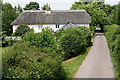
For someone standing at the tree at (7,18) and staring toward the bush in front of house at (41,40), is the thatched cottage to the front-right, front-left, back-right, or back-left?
front-left

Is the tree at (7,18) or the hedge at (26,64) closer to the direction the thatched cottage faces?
the hedge

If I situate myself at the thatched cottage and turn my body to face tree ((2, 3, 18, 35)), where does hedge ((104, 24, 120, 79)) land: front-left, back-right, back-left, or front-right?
back-left

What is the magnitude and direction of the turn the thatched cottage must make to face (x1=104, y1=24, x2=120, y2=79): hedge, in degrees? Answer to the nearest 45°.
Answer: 0° — it already faces it

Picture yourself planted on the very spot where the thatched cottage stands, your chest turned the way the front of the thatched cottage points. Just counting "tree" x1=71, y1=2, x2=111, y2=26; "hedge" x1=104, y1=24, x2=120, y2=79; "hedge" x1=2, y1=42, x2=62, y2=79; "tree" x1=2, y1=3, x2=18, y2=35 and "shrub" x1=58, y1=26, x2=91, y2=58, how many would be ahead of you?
3

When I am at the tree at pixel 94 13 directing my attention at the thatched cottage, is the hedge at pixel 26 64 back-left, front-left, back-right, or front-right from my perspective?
front-left

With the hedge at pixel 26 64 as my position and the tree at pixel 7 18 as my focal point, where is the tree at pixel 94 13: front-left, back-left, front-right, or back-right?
front-right

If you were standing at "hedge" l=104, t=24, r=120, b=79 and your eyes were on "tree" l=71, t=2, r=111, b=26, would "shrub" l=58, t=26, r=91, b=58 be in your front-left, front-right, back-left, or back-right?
front-left

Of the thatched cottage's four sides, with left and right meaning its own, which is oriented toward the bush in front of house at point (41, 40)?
front

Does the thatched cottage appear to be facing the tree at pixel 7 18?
no

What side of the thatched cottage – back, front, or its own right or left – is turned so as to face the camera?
front

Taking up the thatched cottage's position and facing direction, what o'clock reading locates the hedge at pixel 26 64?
The hedge is roughly at 12 o'clock from the thatched cottage.

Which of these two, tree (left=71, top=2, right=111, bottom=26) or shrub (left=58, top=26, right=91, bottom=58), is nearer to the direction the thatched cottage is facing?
the shrub

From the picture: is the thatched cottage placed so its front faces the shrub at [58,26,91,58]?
yes

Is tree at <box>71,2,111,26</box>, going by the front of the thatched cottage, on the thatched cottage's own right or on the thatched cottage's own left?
on the thatched cottage's own left
